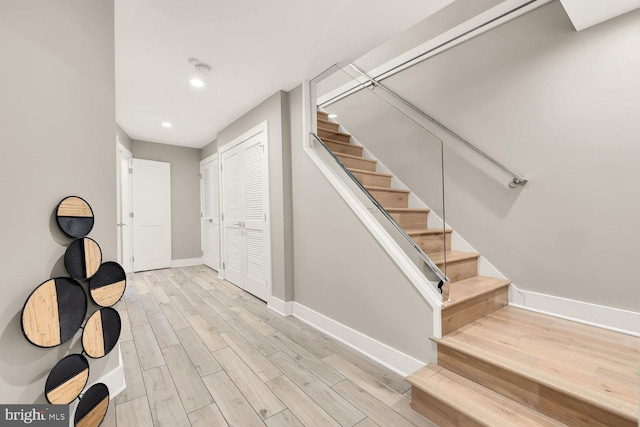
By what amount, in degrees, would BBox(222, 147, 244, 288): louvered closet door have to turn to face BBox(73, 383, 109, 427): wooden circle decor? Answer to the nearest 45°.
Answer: approximately 45° to its left

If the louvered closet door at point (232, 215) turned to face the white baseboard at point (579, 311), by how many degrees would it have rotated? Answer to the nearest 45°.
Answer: approximately 90° to its left

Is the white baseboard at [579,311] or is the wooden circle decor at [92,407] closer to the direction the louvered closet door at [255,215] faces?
the wooden circle decor

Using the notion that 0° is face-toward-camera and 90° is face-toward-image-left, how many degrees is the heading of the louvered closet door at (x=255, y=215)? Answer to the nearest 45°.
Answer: approximately 45°

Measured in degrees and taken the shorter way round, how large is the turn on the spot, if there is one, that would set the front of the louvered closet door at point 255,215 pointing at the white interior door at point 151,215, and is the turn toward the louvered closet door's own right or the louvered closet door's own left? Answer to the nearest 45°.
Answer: approximately 90° to the louvered closet door's own right

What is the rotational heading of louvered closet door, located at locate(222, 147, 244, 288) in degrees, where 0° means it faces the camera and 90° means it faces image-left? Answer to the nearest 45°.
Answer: approximately 45°

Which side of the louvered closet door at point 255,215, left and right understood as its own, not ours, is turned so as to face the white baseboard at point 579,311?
left
